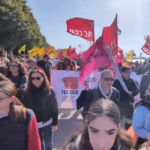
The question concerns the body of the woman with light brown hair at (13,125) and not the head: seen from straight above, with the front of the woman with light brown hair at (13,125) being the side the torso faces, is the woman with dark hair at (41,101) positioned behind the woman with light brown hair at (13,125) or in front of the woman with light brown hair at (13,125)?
behind

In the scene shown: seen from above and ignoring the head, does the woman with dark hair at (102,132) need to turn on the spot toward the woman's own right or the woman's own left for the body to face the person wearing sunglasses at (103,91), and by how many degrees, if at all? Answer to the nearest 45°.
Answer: approximately 180°

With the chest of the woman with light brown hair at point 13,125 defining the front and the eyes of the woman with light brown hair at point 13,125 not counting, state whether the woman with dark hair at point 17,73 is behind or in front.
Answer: behind

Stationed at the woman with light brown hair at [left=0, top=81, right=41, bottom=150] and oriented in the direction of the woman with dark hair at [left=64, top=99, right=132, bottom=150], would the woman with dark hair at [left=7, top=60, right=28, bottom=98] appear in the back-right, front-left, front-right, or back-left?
back-left
